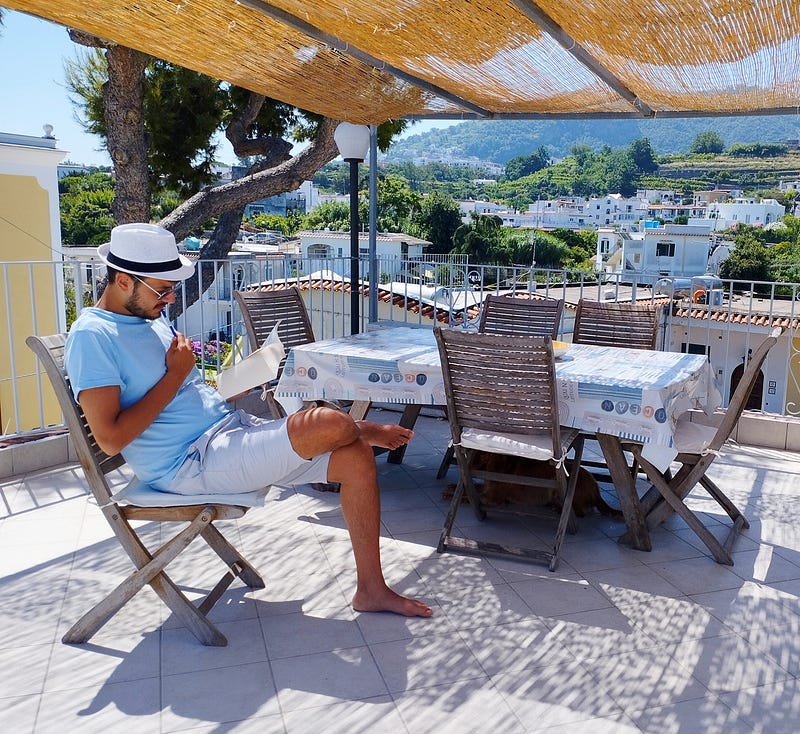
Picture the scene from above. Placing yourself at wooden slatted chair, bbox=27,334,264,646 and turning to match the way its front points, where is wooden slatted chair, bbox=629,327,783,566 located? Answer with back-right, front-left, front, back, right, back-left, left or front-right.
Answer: front

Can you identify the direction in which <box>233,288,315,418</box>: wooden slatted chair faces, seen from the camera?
facing the viewer and to the right of the viewer

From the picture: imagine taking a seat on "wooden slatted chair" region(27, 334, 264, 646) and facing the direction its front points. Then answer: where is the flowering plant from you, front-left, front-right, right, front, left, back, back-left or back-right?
left

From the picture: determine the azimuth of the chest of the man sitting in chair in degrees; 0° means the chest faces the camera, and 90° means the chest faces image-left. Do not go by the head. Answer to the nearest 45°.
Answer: approximately 270°

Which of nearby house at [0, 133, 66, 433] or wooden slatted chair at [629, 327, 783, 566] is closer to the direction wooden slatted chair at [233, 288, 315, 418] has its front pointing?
the wooden slatted chair

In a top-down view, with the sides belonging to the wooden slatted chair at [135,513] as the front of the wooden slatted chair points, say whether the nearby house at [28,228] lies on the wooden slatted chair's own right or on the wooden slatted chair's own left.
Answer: on the wooden slatted chair's own left

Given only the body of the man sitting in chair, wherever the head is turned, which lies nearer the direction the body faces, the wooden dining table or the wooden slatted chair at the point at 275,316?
the wooden dining table

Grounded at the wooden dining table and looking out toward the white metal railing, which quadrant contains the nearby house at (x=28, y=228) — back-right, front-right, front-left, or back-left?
front-left

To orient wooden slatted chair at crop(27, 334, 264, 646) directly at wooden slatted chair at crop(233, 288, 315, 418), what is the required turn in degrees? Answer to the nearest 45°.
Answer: approximately 90° to its left

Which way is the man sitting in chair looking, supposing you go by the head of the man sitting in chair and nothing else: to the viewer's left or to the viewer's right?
to the viewer's right

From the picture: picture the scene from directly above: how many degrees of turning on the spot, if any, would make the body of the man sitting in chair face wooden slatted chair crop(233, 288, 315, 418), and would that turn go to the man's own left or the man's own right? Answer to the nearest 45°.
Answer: approximately 90° to the man's own left

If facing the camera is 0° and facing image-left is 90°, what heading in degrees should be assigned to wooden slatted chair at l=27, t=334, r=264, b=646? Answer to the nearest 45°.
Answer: approximately 270°

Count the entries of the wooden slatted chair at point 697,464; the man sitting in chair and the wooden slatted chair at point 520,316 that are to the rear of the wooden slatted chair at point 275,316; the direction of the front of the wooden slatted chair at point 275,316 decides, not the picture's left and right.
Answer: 0

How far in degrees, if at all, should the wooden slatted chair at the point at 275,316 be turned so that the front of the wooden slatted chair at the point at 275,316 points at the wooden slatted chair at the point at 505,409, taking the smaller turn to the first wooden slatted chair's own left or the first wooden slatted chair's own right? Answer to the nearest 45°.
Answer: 0° — it already faces it
